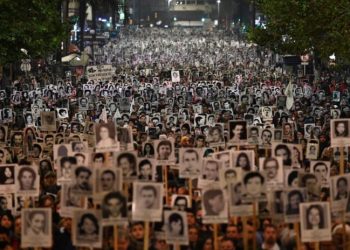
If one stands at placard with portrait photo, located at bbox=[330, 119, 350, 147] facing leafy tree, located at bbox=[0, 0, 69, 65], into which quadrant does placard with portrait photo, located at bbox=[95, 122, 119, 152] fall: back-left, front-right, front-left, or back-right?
front-left

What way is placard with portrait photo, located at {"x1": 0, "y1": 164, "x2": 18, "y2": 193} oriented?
toward the camera

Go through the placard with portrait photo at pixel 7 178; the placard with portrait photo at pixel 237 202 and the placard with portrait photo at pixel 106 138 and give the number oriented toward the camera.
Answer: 3

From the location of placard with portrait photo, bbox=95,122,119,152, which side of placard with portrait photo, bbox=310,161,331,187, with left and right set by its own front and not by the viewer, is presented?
right

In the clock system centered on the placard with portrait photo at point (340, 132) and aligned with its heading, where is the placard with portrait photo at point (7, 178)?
the placard with portrait photo at point (7, 178) is roughly at 2 o'clock from the placard with portrait photo at point (340, 132).

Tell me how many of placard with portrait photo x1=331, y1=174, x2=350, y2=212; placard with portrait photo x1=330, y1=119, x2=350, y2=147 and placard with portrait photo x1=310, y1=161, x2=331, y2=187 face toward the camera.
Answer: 3

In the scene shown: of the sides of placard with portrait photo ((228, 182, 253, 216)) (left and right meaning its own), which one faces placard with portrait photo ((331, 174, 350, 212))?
left

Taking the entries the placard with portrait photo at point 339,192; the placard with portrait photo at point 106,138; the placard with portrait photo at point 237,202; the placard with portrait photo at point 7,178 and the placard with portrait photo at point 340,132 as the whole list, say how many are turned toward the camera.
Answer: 5

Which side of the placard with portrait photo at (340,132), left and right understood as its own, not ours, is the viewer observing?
front

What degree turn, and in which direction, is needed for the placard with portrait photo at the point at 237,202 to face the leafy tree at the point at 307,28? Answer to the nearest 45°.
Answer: approximately 180°

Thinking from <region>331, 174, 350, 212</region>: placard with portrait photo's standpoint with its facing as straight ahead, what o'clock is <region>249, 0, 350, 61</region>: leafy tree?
The leafy tree is roughly at 6 o'clock from the placard with portrait photo.

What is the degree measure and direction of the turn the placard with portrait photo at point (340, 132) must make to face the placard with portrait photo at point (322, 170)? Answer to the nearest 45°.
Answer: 0° — it already faces it

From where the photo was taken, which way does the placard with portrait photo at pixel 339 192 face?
toward the camera
